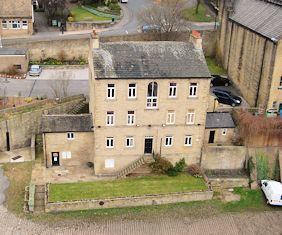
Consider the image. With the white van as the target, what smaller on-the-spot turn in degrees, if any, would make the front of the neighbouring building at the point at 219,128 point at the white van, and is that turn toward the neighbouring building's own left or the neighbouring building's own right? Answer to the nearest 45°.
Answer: approximately 45° to the neighbouring building's own left

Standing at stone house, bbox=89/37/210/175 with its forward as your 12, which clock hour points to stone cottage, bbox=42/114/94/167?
The stone cottage is roughly at 3 o'clock from the stone house.

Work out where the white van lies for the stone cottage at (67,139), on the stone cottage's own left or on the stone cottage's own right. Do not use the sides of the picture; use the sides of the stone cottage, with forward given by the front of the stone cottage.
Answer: on the stone cottage's own left

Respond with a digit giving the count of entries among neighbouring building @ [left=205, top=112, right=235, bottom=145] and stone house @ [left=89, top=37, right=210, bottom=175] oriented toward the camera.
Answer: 2

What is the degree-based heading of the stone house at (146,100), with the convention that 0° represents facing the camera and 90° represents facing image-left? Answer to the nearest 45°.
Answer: approximately 0°

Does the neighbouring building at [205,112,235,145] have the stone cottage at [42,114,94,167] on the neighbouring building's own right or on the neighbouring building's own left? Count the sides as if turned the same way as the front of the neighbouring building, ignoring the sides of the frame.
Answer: on the neighbouring building's own right

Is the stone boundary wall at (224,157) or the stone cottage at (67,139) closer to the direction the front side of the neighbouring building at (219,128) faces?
the stone boundary wall

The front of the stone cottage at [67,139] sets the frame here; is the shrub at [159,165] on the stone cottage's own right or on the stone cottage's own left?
on the stone cottage's own left
